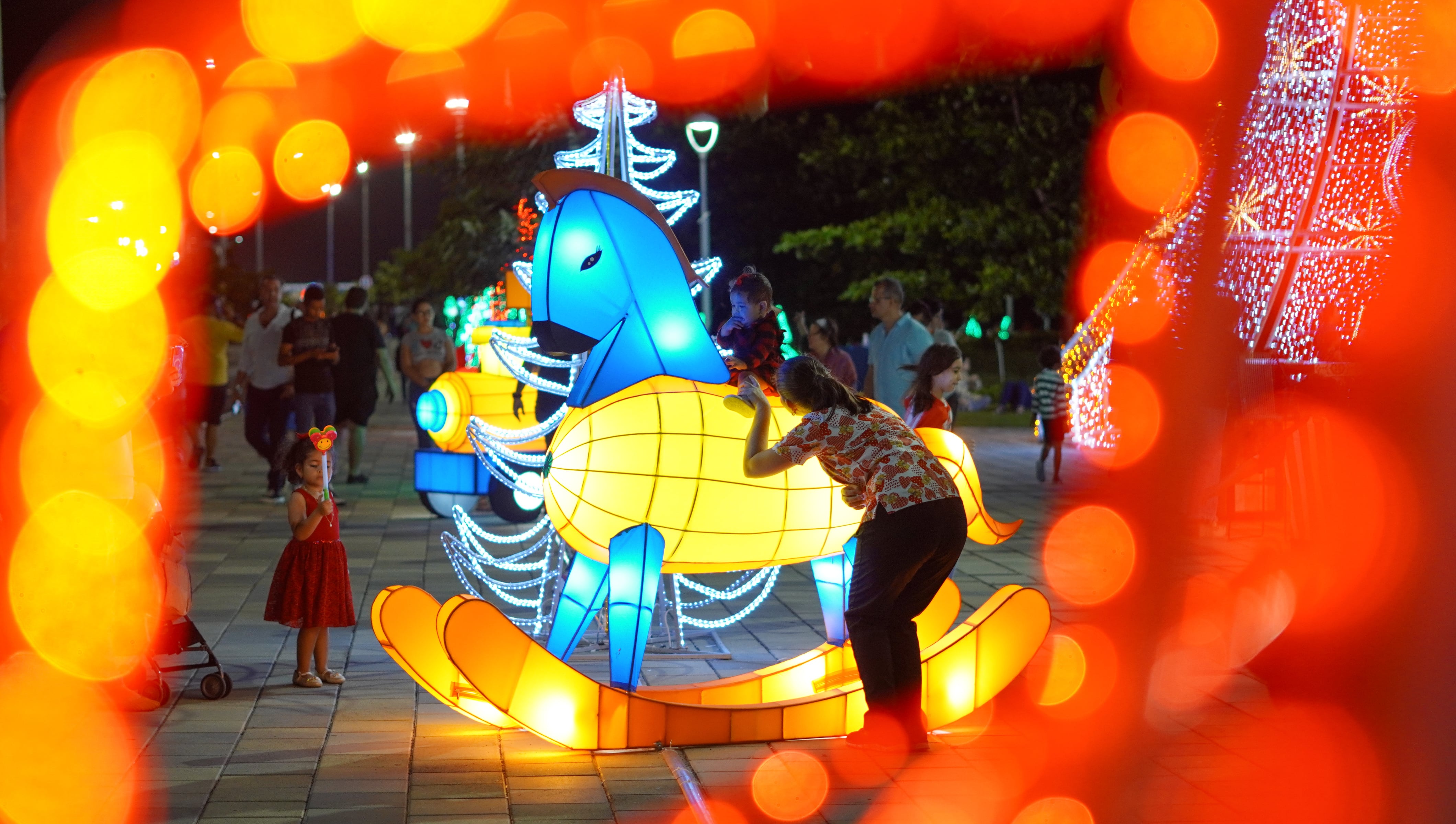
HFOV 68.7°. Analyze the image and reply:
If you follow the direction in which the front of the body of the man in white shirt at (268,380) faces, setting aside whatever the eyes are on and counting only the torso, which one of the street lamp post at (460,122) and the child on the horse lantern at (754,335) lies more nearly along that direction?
the child on the horse lantern

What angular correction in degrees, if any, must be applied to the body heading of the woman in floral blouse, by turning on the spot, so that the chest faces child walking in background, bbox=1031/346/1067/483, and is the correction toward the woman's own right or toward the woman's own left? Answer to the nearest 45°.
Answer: approximately 45° to the woman's own right

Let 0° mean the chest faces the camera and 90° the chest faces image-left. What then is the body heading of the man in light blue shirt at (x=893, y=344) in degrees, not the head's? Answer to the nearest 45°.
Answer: approximately 45°

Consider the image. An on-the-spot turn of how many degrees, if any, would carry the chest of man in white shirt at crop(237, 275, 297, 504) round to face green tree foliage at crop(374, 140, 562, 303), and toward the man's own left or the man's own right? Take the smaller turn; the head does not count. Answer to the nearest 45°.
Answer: approximately 180°

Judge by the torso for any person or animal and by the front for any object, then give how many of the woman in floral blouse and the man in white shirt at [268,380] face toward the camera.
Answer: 1

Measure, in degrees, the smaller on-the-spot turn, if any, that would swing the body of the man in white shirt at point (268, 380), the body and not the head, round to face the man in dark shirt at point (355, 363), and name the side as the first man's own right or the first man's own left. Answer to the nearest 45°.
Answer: approximately 90° to the first man's own left

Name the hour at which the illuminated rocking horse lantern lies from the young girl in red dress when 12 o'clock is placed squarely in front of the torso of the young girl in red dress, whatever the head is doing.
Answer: The illuminated rocking horse lantern is roughly at 12 o'clock from the young girl in red dress.
